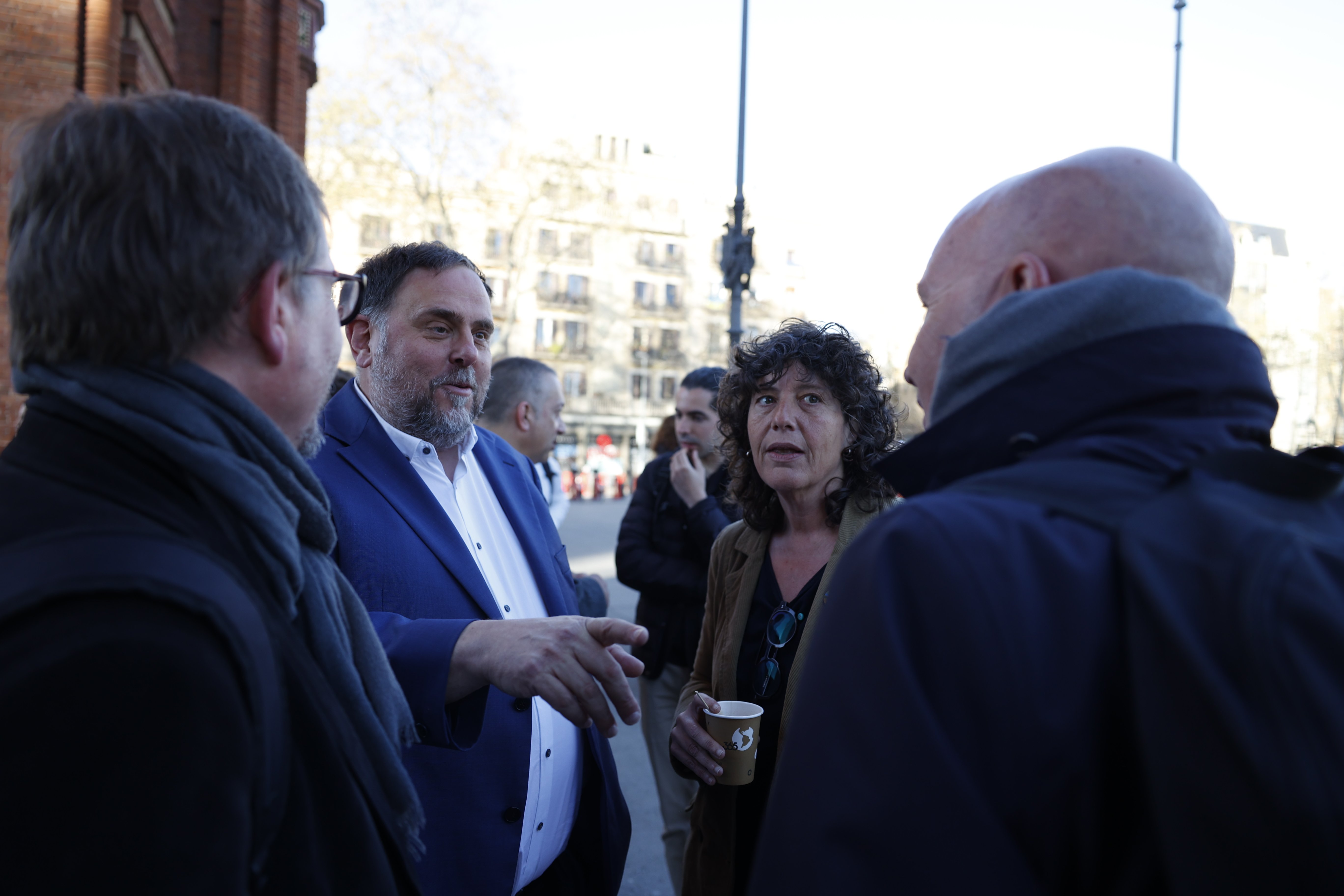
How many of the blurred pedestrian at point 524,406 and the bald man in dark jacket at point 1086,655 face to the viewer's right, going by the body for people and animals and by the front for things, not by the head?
1

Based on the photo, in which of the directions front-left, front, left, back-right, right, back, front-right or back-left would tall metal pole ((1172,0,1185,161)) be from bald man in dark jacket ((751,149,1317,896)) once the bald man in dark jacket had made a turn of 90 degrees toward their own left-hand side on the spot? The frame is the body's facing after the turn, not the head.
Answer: back-right

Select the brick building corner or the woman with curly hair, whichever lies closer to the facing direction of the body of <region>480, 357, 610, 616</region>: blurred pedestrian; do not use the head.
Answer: the woman with curly hair

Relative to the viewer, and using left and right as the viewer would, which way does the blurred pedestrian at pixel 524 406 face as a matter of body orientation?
facing to the right of the viewer

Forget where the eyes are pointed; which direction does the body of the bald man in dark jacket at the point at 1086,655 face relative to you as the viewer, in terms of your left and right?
facing away from the viewer and to the left of the viewer

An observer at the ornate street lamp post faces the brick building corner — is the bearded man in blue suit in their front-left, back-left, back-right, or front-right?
front-left

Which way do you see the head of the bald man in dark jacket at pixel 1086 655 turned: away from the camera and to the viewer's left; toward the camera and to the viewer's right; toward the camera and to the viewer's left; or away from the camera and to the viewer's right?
away from the camera and to the viewer's left

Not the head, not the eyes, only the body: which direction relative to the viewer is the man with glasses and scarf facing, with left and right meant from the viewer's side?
facing away from the viewer and to the right of the viewer

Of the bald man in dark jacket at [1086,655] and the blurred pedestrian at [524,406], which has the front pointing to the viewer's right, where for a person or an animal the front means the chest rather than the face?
the blurred pedestrian at [524,406]

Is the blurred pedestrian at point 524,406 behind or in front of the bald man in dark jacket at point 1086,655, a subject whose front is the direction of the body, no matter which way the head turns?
in front

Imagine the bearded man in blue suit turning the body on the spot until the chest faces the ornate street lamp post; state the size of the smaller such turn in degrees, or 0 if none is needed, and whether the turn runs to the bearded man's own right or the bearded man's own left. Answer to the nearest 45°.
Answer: approximately 135° to the bearded man's own left
